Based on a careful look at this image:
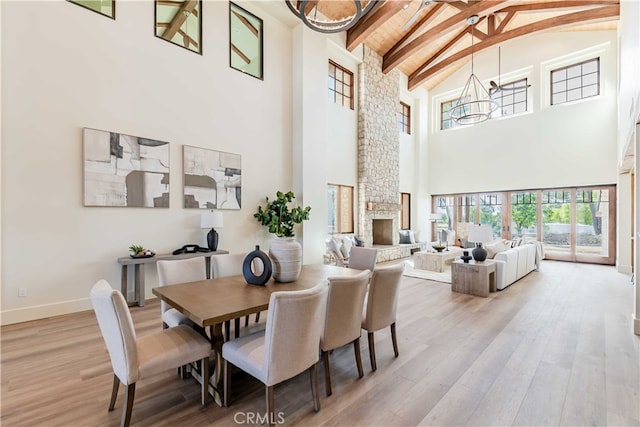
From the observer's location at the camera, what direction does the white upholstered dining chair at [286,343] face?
facing away from the viewer and to the left of the viewer

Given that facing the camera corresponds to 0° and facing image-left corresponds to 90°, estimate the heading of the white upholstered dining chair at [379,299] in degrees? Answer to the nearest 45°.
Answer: approximately 135°

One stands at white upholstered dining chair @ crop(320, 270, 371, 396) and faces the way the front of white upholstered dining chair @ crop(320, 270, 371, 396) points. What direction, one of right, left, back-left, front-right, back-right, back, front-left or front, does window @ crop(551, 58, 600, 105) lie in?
right

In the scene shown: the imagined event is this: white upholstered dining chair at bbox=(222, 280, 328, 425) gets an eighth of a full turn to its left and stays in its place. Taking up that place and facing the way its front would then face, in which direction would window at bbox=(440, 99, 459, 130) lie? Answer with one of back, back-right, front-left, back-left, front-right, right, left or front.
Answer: back-right

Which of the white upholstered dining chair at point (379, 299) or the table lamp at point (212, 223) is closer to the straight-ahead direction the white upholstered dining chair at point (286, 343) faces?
the table lamp

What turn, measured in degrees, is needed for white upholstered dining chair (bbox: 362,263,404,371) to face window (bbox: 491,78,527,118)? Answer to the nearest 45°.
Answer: approximately 90° to its right

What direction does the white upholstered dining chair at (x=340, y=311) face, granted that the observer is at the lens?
facing away from the viewer and to the left of the viewer

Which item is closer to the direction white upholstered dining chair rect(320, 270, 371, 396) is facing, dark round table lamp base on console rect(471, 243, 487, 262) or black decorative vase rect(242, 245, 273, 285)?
the black decorative vase

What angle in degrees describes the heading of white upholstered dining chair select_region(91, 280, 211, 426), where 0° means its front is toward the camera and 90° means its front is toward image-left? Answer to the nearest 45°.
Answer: approximately 225°

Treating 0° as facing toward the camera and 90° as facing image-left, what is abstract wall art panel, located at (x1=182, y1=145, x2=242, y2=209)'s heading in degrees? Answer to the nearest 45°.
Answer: approximately 315°
